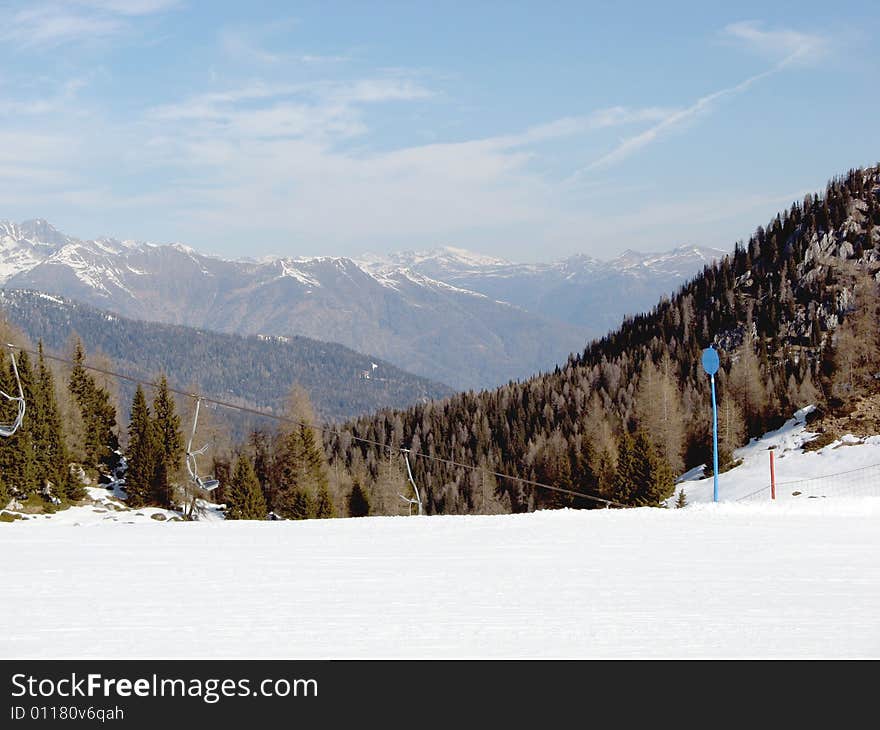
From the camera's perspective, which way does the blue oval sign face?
toward the camera
